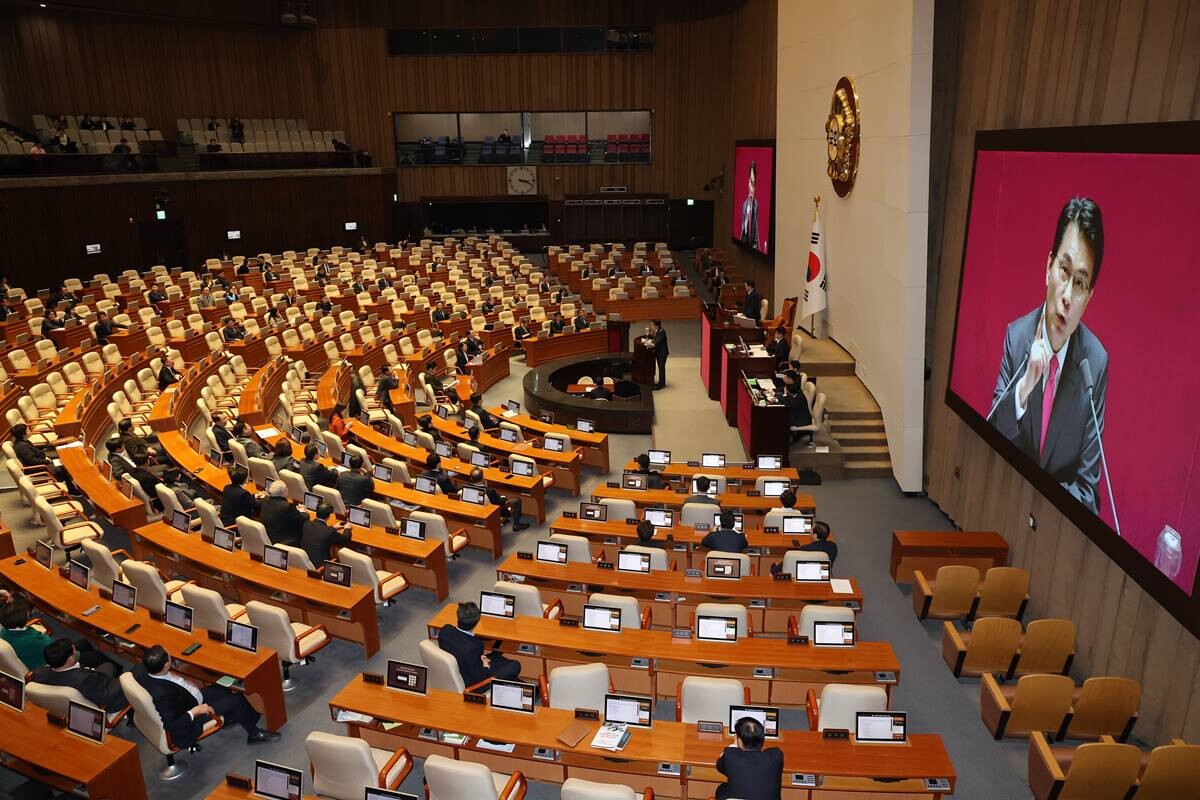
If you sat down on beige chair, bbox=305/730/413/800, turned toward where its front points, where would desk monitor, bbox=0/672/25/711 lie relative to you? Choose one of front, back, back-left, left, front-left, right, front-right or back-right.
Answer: left

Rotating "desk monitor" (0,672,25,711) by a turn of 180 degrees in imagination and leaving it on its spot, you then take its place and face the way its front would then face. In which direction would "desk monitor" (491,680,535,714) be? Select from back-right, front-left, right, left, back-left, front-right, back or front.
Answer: right

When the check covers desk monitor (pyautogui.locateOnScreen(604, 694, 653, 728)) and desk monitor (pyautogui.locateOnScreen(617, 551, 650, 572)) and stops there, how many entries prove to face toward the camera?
2

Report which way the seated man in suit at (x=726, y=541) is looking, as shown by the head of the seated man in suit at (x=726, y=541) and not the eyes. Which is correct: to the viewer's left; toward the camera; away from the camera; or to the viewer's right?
away from the camera

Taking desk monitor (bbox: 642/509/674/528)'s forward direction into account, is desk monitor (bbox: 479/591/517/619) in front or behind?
in front

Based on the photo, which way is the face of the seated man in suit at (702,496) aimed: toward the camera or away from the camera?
away from the camera

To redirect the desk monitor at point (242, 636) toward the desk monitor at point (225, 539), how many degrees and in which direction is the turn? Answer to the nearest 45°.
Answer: approximately 135° to its right

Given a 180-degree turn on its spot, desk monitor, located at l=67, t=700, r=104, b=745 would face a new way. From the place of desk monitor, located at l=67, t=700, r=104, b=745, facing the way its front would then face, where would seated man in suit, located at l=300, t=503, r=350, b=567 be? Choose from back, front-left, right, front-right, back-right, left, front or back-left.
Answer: front

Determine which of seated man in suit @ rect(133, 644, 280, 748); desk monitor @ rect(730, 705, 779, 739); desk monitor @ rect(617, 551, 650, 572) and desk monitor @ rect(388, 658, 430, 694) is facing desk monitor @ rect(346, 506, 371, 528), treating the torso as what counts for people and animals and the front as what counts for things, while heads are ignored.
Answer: the seated man in suit

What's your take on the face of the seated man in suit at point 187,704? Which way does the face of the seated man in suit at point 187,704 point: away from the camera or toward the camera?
away from the camera

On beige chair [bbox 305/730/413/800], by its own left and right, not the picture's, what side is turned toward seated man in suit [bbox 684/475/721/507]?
front

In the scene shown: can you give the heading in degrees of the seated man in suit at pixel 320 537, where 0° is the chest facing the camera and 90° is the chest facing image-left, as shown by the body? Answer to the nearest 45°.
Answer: approximately 225°

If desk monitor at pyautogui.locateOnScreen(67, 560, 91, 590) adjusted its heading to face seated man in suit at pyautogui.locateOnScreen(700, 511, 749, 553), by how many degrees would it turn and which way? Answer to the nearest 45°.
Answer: approximately 90° to its left

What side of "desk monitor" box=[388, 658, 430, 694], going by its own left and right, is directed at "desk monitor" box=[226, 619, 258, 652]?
right

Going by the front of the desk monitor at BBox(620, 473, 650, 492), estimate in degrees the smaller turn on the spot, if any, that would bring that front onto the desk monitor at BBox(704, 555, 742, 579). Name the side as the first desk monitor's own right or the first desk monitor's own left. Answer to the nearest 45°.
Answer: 0° — it already faces it

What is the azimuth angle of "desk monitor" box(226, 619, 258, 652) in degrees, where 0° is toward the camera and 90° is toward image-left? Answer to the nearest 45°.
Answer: approximately 45°

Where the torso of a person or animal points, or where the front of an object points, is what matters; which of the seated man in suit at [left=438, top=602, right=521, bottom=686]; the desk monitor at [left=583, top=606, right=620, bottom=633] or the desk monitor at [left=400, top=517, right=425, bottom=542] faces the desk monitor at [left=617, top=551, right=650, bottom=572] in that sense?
the seated man in suit
